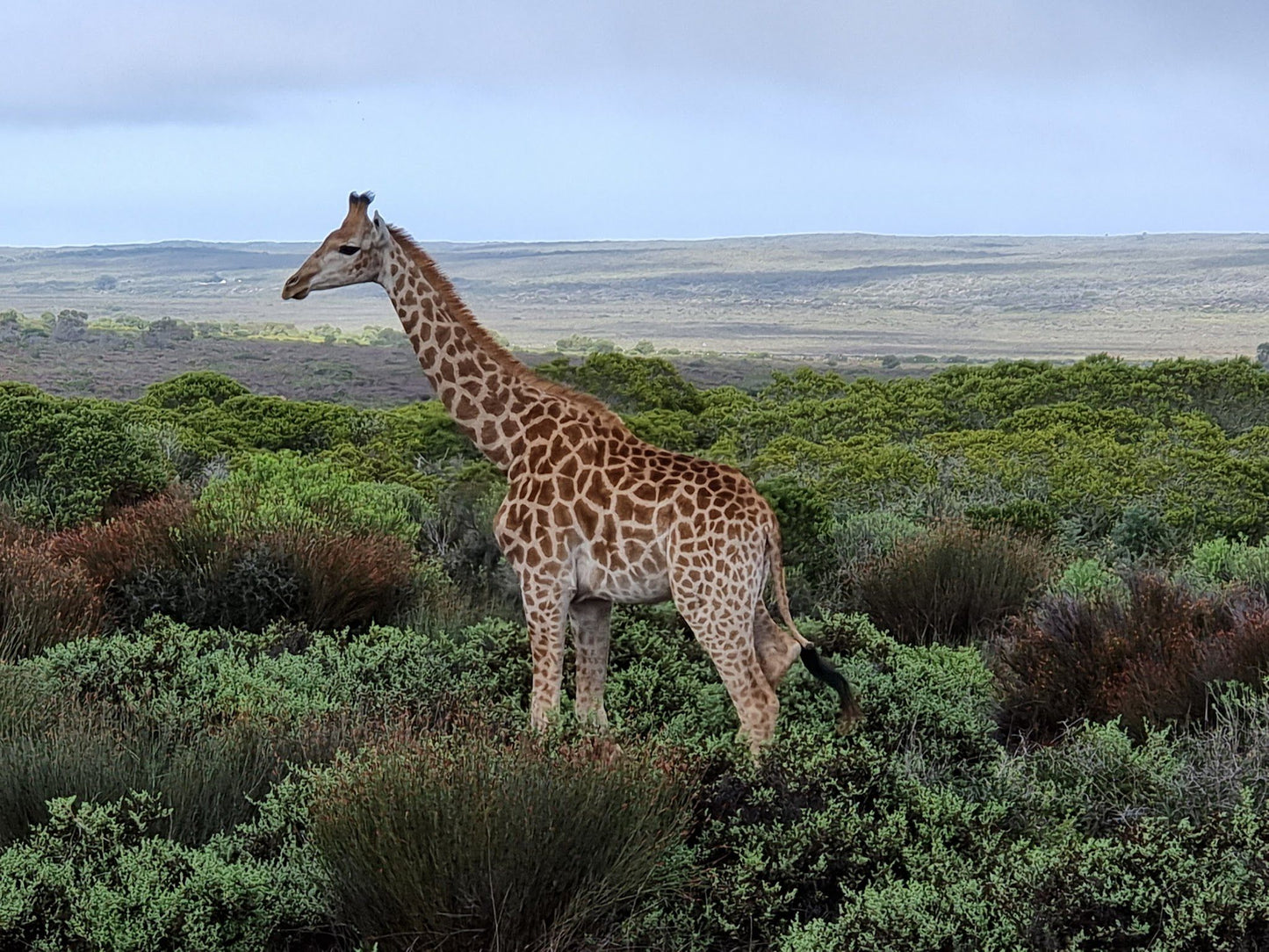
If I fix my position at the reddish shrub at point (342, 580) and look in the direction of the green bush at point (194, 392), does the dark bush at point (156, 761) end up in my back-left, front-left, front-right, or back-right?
back-left

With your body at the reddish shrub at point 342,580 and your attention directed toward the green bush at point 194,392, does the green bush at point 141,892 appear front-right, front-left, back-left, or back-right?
back-left

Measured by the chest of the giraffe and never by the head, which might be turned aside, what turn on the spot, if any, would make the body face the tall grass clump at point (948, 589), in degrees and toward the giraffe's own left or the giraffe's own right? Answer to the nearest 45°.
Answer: approximately 135° to the giraffe's own right

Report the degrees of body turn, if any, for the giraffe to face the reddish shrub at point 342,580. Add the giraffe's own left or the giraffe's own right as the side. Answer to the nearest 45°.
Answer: approximately 45° to the giraffe's own right

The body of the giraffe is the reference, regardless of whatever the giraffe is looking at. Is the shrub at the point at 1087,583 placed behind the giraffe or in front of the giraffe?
behind

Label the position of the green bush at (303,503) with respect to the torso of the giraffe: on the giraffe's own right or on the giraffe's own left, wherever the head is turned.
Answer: on the giraffe's own right

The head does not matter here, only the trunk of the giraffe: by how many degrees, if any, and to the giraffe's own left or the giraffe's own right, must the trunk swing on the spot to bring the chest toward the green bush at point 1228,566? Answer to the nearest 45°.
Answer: approximately 135° to the giraffe's own right

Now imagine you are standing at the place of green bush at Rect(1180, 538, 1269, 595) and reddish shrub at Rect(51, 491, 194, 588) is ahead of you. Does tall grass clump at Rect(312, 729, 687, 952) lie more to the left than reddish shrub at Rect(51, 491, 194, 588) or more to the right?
left

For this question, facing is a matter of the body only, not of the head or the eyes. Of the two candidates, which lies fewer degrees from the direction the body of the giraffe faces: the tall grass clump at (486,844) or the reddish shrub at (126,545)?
the reddish shrub

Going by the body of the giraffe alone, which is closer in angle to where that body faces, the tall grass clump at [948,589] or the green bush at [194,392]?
the green bush

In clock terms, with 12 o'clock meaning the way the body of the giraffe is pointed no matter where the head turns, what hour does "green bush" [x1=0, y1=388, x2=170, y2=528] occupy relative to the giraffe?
The green bush is roughly at 2 o'clock from the giraffe.

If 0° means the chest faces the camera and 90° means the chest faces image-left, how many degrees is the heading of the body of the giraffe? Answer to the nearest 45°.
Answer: approximately 90°

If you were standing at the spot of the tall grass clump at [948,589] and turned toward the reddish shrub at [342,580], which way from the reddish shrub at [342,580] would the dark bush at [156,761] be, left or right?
left

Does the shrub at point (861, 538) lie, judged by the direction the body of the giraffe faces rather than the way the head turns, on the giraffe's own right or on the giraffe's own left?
on the giraffe's own right
